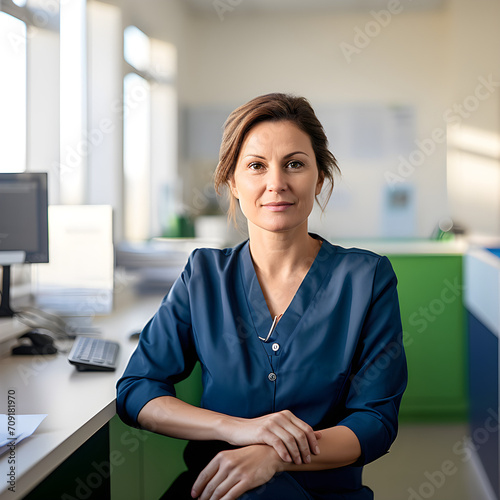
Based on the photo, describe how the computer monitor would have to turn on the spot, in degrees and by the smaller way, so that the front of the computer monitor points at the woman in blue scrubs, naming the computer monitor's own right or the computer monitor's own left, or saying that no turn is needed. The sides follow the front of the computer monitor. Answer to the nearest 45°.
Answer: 0° — it already faces them

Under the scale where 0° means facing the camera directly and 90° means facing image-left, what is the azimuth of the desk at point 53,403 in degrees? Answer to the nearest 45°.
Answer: approximately 315°

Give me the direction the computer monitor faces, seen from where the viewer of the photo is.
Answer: facing the viewer and to the right of the viewer

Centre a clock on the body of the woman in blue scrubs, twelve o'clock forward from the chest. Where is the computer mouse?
The computer mouse is roughly at 4 o'clock from the woman in blue scrubs.
